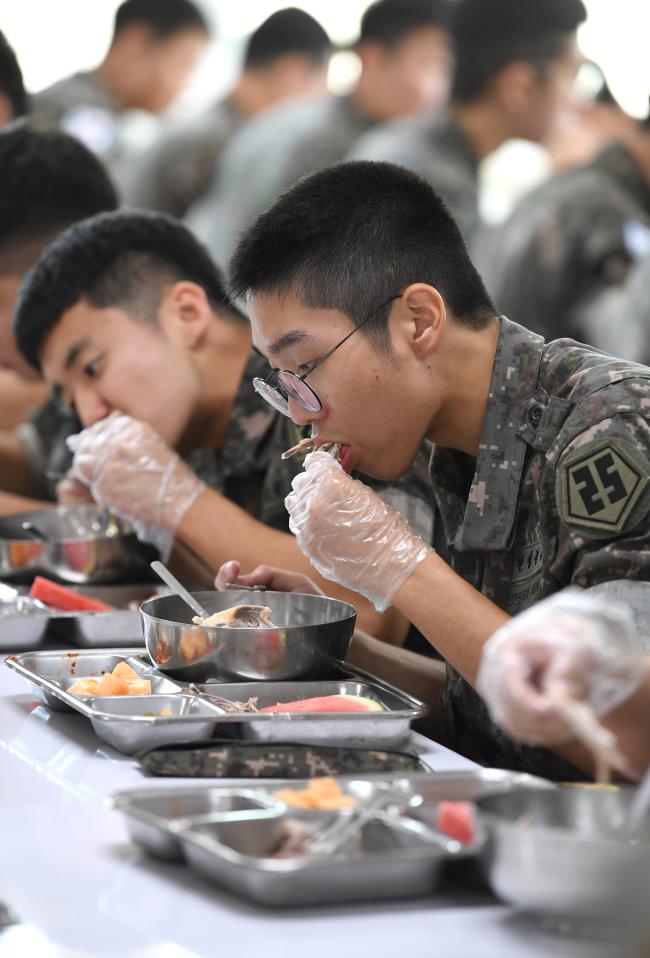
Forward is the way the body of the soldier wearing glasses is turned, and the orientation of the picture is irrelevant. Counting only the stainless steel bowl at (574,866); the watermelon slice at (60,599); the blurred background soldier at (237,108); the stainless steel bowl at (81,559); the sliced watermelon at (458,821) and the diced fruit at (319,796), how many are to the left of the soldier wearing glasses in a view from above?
3

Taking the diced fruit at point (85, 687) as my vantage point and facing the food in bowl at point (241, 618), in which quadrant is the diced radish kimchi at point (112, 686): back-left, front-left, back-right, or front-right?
front-right

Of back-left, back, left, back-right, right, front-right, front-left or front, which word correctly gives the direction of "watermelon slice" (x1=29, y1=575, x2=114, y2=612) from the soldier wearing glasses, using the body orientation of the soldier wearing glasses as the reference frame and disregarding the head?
front-right

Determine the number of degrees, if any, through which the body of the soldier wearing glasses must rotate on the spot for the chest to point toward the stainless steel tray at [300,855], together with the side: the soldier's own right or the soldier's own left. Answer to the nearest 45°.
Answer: approximately 90° to the soldier's own left

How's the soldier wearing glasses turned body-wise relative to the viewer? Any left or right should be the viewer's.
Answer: facing to the left of the viewer

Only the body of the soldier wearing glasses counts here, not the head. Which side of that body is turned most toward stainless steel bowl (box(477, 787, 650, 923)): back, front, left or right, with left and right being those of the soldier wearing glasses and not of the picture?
left

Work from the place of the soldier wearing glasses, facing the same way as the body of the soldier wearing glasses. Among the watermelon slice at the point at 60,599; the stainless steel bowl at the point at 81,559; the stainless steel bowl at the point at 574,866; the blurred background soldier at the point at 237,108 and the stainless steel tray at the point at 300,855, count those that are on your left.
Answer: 2
